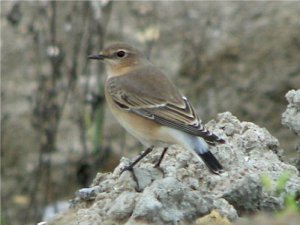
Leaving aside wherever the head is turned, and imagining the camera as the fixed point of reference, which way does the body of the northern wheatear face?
to the viewer's left

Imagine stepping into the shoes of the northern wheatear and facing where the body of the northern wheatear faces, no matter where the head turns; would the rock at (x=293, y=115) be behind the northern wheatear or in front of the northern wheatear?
behind
